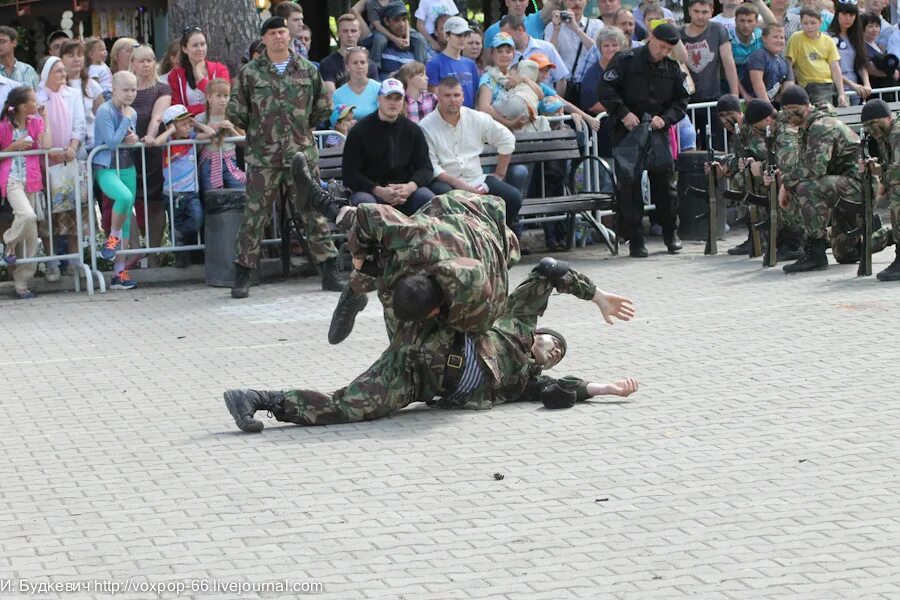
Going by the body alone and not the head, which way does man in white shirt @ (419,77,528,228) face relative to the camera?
toward the camera

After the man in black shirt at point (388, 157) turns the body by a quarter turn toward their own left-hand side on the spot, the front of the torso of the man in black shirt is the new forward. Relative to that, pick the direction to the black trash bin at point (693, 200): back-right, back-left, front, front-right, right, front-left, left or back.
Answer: front-left

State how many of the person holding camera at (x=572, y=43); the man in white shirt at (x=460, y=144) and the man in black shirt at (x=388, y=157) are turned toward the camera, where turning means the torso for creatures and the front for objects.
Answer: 3

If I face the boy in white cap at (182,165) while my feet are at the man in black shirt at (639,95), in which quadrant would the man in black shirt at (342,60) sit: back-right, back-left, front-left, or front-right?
front-right

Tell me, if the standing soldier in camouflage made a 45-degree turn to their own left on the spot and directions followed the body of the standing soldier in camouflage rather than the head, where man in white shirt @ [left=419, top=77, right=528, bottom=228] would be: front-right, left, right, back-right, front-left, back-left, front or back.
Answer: front-left

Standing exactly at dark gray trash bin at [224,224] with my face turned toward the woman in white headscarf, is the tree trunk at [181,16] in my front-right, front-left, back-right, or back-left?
front-right

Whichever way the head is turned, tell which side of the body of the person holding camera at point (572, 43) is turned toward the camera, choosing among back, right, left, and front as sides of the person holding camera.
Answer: front

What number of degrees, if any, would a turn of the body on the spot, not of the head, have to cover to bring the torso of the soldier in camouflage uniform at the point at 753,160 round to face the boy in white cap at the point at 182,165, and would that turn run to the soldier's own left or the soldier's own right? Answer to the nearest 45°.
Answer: approximately 45° to the soldier's own right

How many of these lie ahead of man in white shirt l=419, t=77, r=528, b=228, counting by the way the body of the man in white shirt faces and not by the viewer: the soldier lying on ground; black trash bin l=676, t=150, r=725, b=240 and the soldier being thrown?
2

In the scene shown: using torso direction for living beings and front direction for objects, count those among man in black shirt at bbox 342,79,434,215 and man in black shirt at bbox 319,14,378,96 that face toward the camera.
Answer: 2

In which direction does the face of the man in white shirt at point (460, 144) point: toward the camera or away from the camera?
toward the camera

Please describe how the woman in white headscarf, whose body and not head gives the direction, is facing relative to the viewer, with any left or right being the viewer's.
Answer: facing the viewer

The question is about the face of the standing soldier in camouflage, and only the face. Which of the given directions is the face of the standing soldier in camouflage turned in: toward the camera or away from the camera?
toward the camera

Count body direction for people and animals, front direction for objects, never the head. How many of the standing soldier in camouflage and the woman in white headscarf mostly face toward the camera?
2
